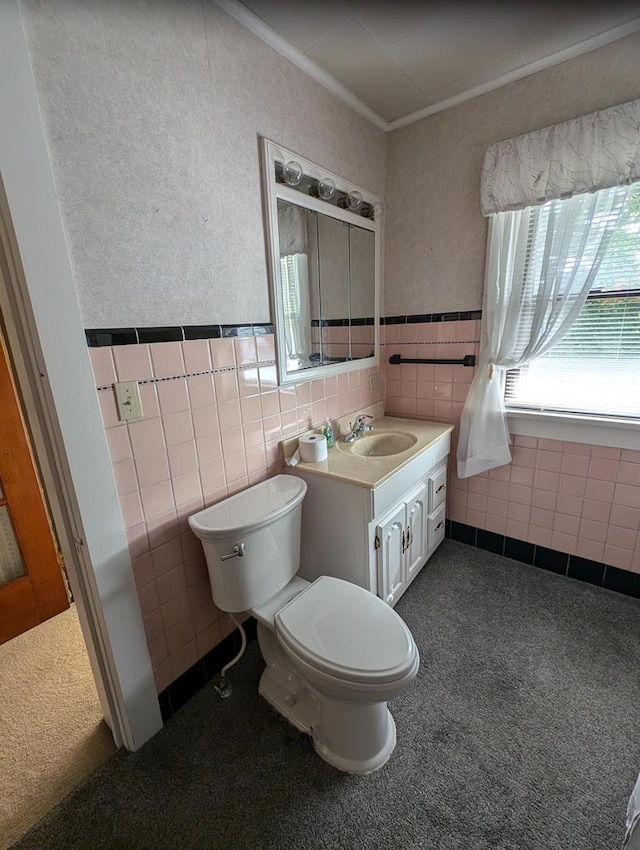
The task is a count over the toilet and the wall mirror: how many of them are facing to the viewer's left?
0

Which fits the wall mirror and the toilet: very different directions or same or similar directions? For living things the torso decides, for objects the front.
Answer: same or similar directions

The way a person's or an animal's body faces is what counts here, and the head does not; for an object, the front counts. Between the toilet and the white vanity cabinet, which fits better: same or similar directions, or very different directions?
same or similar directions

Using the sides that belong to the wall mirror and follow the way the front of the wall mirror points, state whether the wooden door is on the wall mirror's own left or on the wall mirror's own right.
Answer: on the wall mirror's own right

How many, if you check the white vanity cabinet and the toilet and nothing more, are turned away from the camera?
0

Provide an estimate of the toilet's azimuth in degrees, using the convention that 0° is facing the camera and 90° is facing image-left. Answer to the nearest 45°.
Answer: approximately 315°

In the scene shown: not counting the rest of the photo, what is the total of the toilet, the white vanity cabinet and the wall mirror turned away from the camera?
0

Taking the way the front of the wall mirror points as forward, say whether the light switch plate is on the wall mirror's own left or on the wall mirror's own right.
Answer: on the wall mirror's own right

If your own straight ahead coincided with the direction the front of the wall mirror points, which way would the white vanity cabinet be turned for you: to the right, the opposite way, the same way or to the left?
the same way

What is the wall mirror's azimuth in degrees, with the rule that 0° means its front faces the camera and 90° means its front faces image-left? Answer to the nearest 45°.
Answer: approximately 315°
